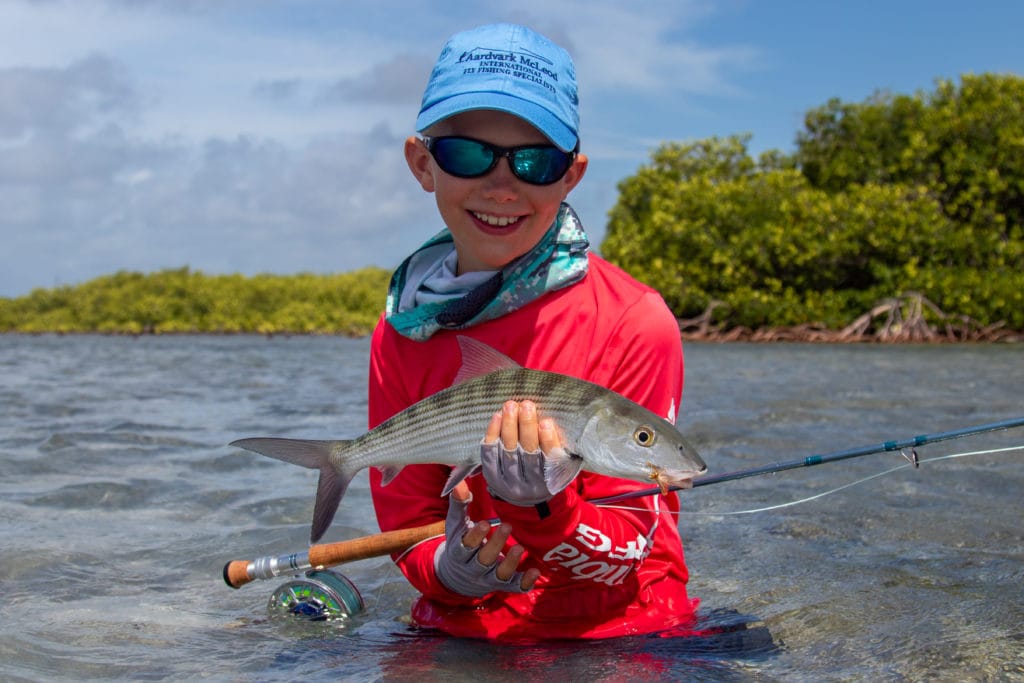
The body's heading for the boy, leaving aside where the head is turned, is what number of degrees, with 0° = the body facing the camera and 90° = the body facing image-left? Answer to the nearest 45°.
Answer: approximately 0°

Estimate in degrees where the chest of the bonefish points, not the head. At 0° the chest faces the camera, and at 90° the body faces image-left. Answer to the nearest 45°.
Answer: approximately 270°
